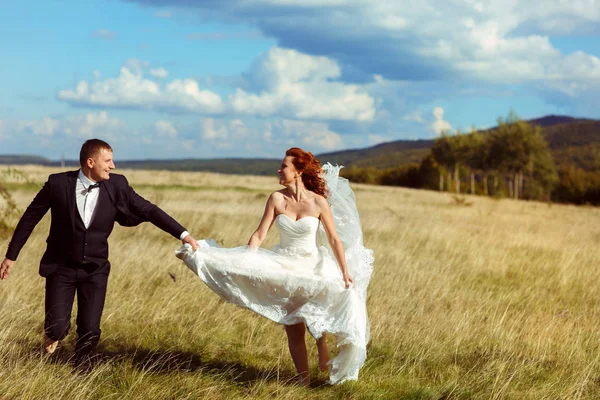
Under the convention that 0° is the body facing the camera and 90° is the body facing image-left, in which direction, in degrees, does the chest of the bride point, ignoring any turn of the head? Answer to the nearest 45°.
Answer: approximately 0°

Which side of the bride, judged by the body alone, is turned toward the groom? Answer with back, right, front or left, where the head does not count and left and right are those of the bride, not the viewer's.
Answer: right
